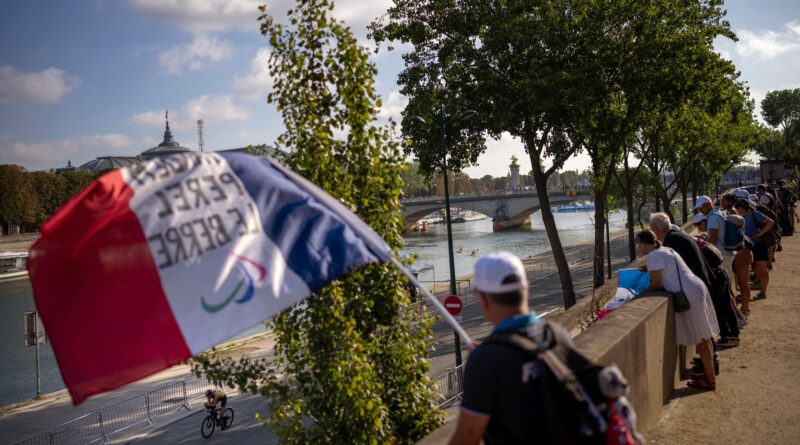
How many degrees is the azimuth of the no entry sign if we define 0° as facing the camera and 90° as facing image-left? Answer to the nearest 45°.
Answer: approximately 0°

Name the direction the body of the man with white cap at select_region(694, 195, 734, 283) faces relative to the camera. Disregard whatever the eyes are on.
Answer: to the viewer's left

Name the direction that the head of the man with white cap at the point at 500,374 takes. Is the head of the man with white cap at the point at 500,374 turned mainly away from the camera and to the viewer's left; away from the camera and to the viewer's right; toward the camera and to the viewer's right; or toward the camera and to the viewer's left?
away from the camera and to the viewer's left

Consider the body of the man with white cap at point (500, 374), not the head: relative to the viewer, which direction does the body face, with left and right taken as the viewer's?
facing away from the viewer and to the left of the viewer

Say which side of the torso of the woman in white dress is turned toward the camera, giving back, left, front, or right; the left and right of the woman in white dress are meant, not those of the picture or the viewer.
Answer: left

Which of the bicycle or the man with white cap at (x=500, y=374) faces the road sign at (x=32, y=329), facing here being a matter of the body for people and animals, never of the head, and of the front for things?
the man with white cap

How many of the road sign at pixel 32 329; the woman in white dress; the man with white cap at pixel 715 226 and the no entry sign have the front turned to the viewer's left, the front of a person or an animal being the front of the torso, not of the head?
2

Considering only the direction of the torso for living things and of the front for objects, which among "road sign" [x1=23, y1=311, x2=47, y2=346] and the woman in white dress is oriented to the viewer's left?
the woman in white dress

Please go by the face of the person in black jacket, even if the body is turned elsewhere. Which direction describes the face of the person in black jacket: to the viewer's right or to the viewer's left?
to the viewer's left
